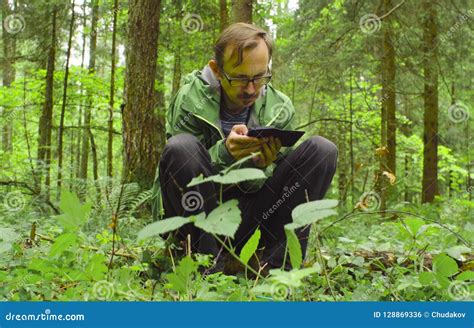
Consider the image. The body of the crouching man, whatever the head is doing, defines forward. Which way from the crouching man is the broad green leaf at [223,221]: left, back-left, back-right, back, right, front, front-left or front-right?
front-right

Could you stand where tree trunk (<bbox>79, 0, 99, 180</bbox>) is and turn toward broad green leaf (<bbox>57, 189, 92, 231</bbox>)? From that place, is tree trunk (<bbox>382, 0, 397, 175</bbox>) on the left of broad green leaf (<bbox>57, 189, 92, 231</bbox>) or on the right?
left

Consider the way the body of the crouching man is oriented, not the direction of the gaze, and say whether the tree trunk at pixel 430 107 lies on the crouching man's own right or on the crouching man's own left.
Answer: on the crouching man's own left

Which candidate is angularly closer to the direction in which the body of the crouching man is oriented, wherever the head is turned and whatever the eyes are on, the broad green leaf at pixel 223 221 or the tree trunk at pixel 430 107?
the broad green leaf

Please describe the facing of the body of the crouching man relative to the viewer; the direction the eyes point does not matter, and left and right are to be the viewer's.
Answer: facing the viewer and to the right of the viewer

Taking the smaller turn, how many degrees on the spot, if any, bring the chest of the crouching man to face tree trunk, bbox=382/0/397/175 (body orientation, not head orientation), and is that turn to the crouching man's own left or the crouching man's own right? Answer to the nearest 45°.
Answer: approximately 135° to the crouching man's own left

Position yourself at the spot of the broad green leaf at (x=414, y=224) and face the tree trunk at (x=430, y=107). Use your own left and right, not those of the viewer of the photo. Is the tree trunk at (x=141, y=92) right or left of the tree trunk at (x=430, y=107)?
left

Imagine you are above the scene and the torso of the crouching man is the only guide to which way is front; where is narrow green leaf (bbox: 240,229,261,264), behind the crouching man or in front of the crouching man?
in front

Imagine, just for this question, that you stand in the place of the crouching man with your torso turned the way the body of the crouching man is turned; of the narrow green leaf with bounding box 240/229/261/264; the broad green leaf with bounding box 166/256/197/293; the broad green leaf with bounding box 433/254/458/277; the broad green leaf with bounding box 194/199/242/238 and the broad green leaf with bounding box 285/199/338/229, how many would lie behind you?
0

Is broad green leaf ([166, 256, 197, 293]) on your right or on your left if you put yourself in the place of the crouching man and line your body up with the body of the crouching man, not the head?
on your right

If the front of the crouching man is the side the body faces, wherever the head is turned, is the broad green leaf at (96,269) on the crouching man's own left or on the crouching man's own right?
on the crouching man's own right

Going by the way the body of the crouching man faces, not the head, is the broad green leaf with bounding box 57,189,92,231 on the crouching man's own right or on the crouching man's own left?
on the crouching man's own right

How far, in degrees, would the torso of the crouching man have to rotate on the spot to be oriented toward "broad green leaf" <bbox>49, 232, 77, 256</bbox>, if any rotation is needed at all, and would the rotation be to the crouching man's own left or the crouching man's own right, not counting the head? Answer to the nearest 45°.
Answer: approximately 90° to the crouching man's own right

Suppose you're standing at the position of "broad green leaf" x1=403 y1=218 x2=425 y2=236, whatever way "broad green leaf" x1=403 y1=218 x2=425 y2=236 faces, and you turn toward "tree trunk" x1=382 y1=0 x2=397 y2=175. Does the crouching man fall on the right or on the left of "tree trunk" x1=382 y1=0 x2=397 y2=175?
left
